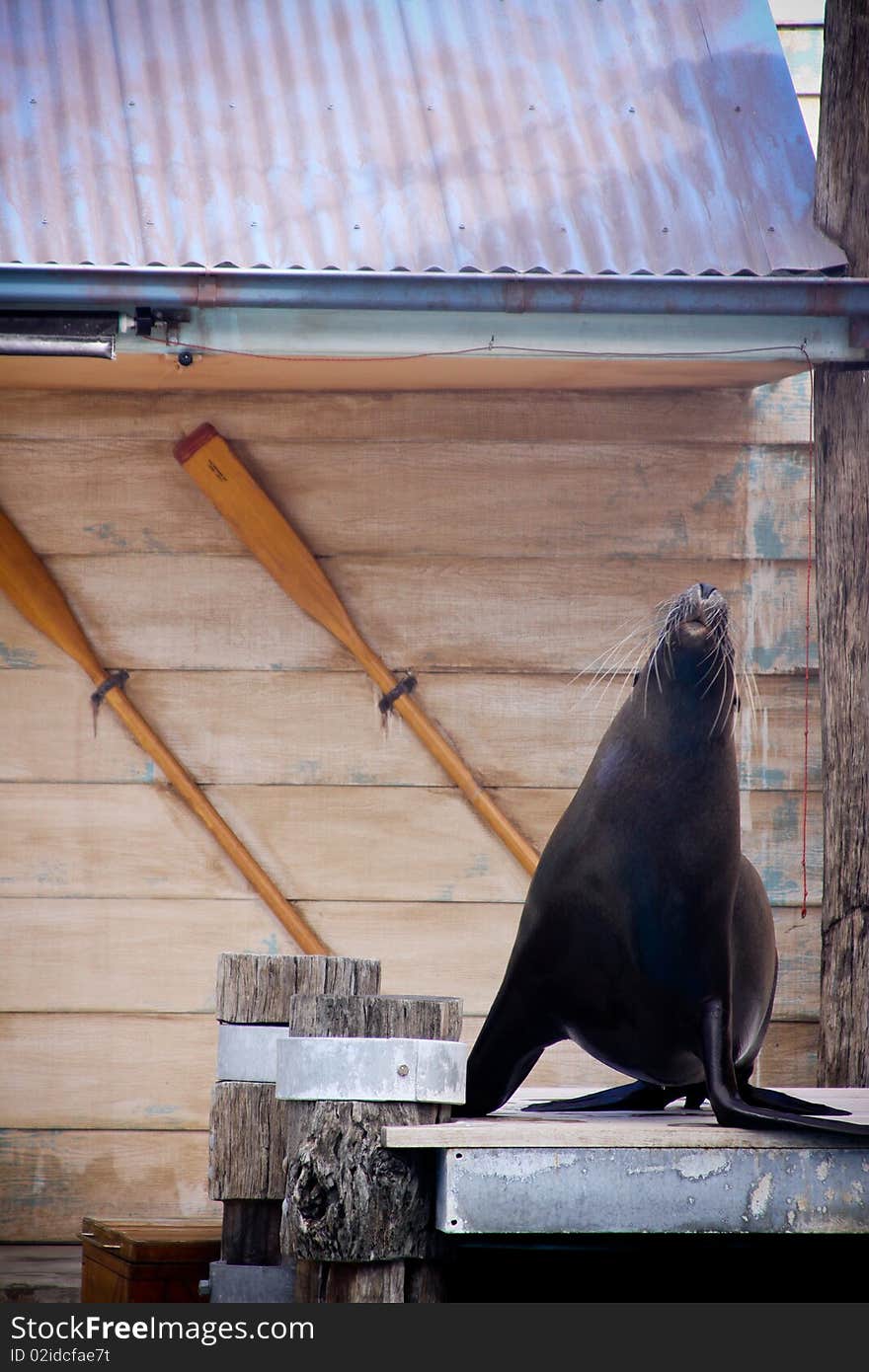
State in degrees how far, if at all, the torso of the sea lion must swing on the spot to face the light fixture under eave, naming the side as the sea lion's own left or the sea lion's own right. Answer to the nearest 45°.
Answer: approximately 90° to the sea lion's own right

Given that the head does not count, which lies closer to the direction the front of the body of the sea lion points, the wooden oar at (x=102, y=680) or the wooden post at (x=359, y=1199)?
the wooden post

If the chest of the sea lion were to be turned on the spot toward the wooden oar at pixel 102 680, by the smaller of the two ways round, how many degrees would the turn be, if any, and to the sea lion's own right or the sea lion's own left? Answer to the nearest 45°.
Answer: approximately 135° to the sea lion's own right

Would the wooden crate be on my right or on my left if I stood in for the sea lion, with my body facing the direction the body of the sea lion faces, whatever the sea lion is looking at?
on my right

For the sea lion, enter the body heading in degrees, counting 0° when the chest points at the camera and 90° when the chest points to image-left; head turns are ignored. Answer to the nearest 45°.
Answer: approximately 0°

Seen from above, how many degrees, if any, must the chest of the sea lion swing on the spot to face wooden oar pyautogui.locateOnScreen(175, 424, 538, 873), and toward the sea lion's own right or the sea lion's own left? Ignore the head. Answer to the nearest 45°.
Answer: approximately 135° to the sea lion's own right

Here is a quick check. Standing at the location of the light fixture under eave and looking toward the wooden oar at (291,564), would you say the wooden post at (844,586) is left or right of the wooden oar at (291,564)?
right
